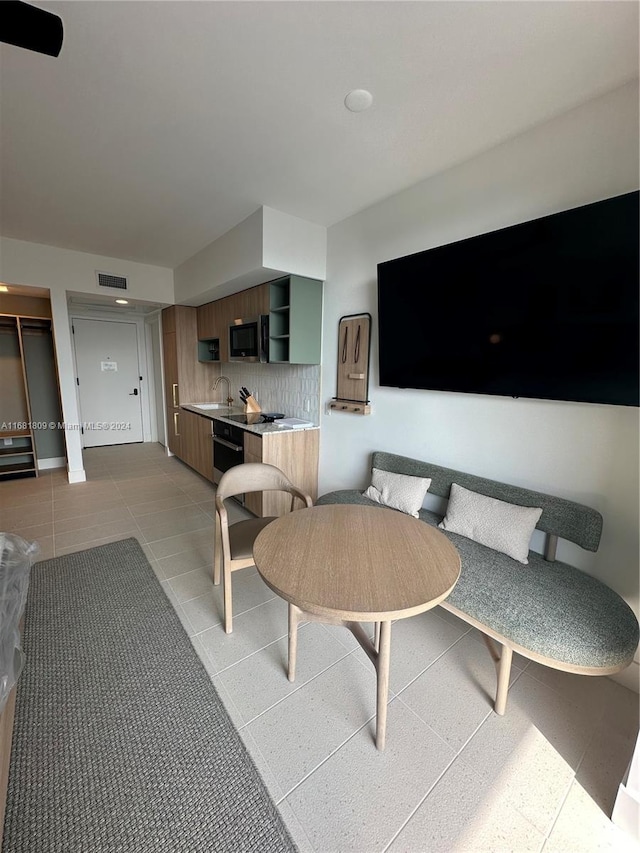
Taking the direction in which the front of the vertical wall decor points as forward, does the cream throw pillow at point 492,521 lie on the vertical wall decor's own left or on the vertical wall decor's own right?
on the vertical wall decor's own left

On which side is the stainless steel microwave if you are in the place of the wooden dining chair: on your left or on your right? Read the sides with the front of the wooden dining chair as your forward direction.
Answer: on your left

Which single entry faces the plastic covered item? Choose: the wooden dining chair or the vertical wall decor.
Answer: the vertical wall decor

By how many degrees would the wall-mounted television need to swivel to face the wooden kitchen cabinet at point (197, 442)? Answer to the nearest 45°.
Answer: approximately 45° to its right

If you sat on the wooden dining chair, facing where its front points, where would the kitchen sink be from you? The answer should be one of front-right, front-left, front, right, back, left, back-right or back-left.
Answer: back-left

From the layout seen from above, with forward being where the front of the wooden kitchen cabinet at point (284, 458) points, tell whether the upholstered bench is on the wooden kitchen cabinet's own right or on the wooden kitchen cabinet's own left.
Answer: on the wooden kitchen cabinet's own left

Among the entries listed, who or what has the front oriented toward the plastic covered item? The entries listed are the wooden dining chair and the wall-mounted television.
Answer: the wall-mounted television

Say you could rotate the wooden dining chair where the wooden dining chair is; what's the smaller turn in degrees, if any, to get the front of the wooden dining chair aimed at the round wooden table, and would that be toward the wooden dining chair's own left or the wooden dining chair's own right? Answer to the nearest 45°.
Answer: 0° — it already faces it

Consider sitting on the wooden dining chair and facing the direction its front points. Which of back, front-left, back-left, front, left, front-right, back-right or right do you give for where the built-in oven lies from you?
back-left

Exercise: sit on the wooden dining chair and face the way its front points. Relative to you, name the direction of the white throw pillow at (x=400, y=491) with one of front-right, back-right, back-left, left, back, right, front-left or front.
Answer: front-left
